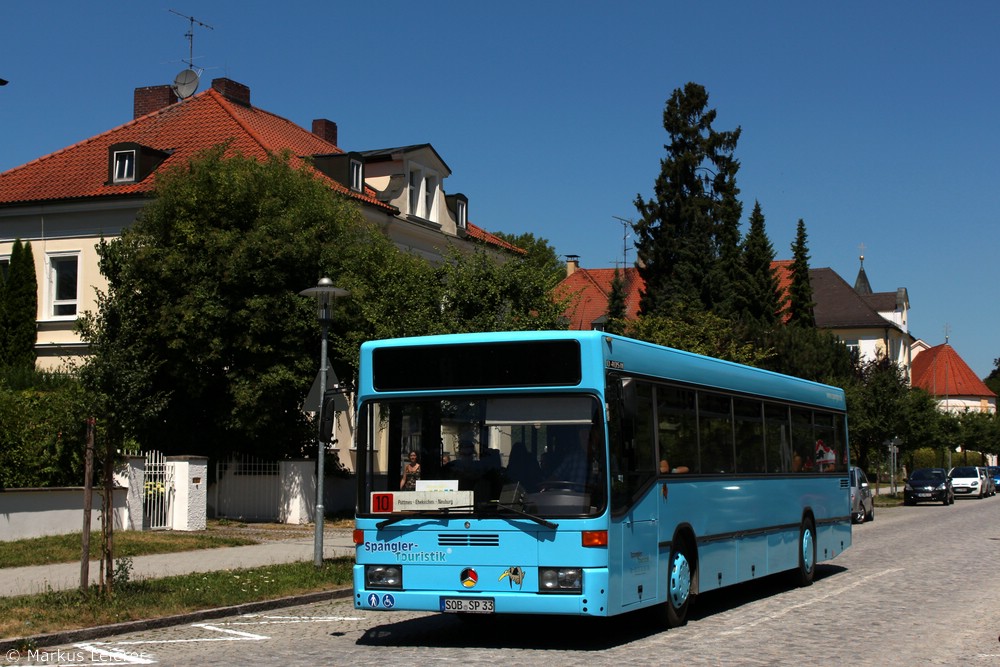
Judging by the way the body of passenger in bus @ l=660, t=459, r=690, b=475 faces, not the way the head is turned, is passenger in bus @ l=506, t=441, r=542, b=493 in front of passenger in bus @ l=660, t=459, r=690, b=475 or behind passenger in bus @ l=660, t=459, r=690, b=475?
in front

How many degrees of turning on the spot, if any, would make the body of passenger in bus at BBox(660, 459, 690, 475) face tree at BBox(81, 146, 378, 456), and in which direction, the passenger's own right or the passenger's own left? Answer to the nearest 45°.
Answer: approximately 90° to the passenger's own right

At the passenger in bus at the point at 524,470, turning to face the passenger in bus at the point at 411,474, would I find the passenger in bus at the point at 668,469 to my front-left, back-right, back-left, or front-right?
back-right

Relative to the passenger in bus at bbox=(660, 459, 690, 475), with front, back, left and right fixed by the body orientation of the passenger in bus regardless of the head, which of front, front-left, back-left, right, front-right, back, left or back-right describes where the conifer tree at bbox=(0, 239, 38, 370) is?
right

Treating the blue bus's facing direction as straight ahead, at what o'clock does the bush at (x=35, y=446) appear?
The bush is roughly at 3 o'clock from the blue bus.

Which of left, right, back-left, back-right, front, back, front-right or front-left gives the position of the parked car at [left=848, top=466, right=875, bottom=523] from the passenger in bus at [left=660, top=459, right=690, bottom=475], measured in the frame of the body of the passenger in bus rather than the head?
back-right

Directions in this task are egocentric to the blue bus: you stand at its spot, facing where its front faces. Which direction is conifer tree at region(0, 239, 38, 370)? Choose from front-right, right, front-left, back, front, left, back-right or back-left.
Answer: right

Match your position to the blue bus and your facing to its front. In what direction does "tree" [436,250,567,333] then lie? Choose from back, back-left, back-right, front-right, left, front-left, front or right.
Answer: back-right

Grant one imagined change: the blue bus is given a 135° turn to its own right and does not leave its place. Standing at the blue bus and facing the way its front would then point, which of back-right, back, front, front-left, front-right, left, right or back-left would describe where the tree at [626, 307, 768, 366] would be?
front

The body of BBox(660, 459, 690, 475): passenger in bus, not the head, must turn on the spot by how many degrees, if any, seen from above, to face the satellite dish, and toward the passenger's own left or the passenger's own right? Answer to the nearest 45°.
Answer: approximately 90° to the passenger's own right
